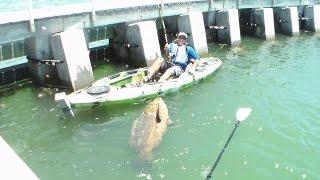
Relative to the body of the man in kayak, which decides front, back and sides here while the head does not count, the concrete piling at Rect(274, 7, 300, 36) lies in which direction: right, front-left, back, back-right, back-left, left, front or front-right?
back

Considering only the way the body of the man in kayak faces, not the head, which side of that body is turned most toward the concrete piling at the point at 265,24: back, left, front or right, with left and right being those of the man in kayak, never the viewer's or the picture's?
back

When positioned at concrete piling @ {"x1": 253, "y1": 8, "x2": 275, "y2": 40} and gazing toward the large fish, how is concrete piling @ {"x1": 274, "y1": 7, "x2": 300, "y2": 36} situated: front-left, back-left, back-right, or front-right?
back-left

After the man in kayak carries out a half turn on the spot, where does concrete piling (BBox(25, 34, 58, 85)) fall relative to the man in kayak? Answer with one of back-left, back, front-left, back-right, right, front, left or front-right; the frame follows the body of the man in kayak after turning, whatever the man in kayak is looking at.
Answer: back-left

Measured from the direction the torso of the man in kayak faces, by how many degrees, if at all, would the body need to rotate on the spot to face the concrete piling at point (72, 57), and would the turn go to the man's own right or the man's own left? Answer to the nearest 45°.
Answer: approximately 45° to the man's own right

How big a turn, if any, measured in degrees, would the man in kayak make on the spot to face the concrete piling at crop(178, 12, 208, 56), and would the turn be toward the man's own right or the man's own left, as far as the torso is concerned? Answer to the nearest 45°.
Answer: approximately 135° to the man's own right

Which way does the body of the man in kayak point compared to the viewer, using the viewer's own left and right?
facing the viewer and to the left of the viewer

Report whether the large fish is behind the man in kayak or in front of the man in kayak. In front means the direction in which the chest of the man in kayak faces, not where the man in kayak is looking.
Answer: in front
